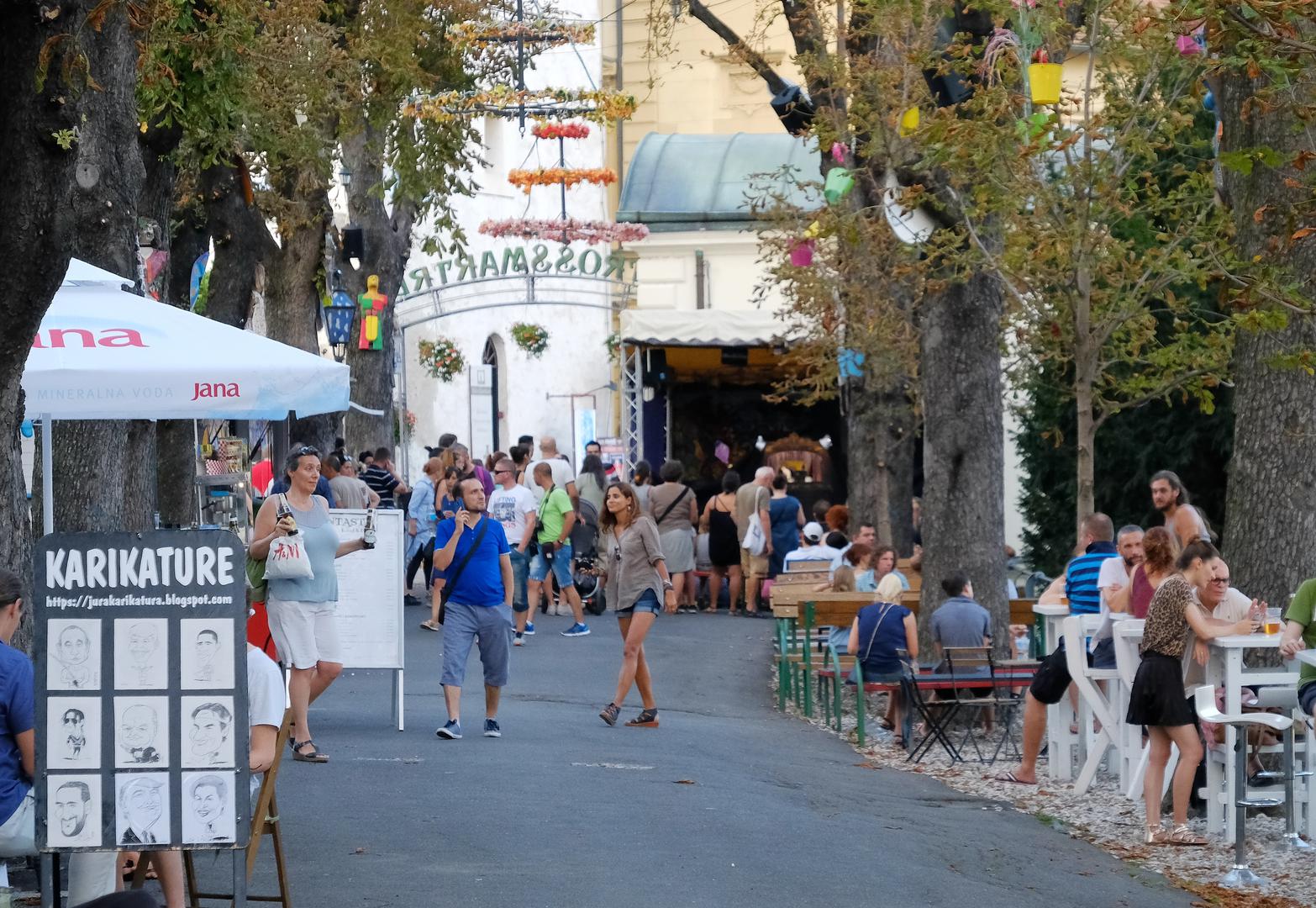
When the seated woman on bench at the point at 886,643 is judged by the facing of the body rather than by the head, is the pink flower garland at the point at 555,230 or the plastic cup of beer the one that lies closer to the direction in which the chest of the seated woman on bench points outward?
the pink flower garland

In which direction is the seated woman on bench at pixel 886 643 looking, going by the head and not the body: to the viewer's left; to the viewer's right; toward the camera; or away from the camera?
away from the camera

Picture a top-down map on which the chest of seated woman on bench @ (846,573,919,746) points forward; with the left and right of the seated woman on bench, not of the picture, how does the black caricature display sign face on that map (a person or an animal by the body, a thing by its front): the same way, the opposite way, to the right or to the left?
the opposite way

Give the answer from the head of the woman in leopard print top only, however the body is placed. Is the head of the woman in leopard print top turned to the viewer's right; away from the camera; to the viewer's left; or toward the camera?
to the viewer's right

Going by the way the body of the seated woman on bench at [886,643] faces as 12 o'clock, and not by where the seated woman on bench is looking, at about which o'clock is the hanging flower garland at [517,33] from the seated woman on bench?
The hanging flower garland is roughly at 11 o'clock from the seated woman on bench.

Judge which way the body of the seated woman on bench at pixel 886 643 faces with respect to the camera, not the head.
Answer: away from the camera

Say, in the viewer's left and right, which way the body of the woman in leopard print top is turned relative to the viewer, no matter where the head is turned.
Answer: facing to the right of the viewer

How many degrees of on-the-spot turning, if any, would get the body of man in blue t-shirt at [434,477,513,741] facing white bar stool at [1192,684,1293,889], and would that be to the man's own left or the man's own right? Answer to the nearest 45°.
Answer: approximately 45° to the man's own left

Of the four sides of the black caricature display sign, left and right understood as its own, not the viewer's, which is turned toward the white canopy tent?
back

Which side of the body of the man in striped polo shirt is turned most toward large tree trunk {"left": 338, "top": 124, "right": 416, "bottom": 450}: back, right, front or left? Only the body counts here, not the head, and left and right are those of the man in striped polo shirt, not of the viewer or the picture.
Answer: front

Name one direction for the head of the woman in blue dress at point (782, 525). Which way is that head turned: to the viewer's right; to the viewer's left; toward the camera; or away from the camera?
away from the camera

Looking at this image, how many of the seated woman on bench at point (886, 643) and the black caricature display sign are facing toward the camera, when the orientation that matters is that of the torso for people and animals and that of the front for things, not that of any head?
1
